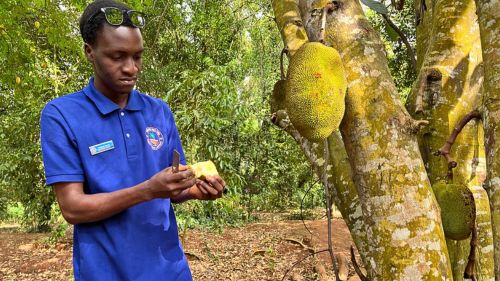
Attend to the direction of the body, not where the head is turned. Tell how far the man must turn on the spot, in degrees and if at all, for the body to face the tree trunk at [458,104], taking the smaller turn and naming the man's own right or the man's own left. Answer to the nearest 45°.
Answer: approximately 45° to the man's own left

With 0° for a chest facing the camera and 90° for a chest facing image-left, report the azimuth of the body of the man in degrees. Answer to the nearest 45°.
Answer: approximately 315°

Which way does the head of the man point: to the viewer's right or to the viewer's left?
to the viewer's right
